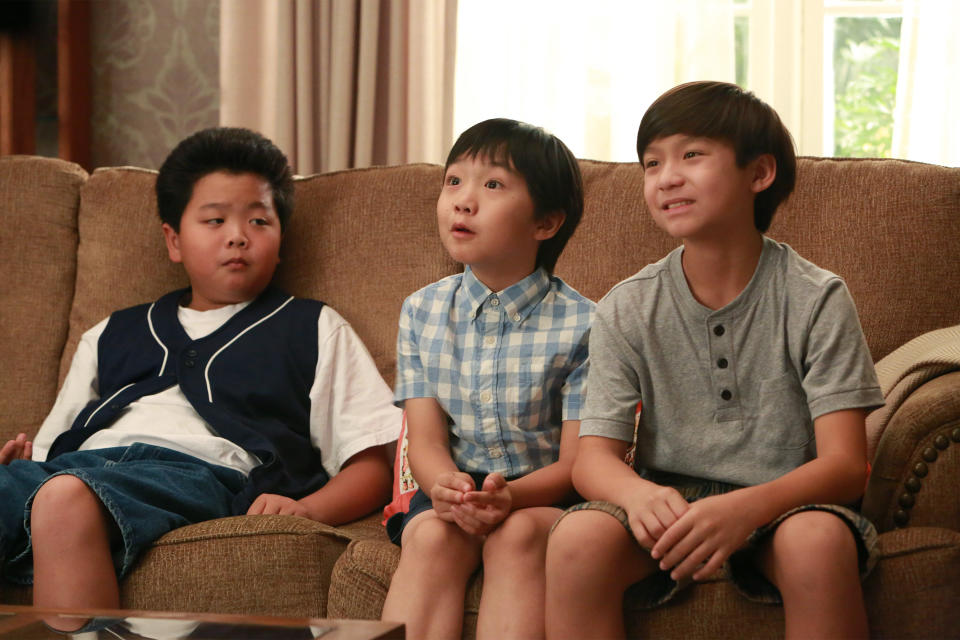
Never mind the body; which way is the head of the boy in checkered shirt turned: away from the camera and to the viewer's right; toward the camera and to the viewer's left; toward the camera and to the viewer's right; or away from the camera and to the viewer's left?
toward the camera and to the viewer's left

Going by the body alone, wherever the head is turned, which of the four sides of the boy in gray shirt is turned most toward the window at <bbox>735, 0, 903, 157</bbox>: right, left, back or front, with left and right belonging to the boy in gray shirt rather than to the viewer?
back

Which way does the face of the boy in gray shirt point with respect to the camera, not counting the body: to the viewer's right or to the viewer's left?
to the viewer's left

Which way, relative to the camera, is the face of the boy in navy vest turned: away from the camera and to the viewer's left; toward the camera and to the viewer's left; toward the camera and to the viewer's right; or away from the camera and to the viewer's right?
toward the camera and to the viewer's right

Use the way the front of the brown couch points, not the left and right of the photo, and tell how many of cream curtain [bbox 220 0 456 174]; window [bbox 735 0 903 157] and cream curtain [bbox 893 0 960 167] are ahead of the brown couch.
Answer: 0

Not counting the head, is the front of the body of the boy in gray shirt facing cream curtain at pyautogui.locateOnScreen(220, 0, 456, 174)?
no

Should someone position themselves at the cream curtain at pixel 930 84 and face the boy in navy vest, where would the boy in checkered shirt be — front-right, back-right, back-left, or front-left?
front-left

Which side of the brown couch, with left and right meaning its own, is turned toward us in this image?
front

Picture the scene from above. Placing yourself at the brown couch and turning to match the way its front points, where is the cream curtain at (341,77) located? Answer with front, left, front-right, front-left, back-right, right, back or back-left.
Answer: back
